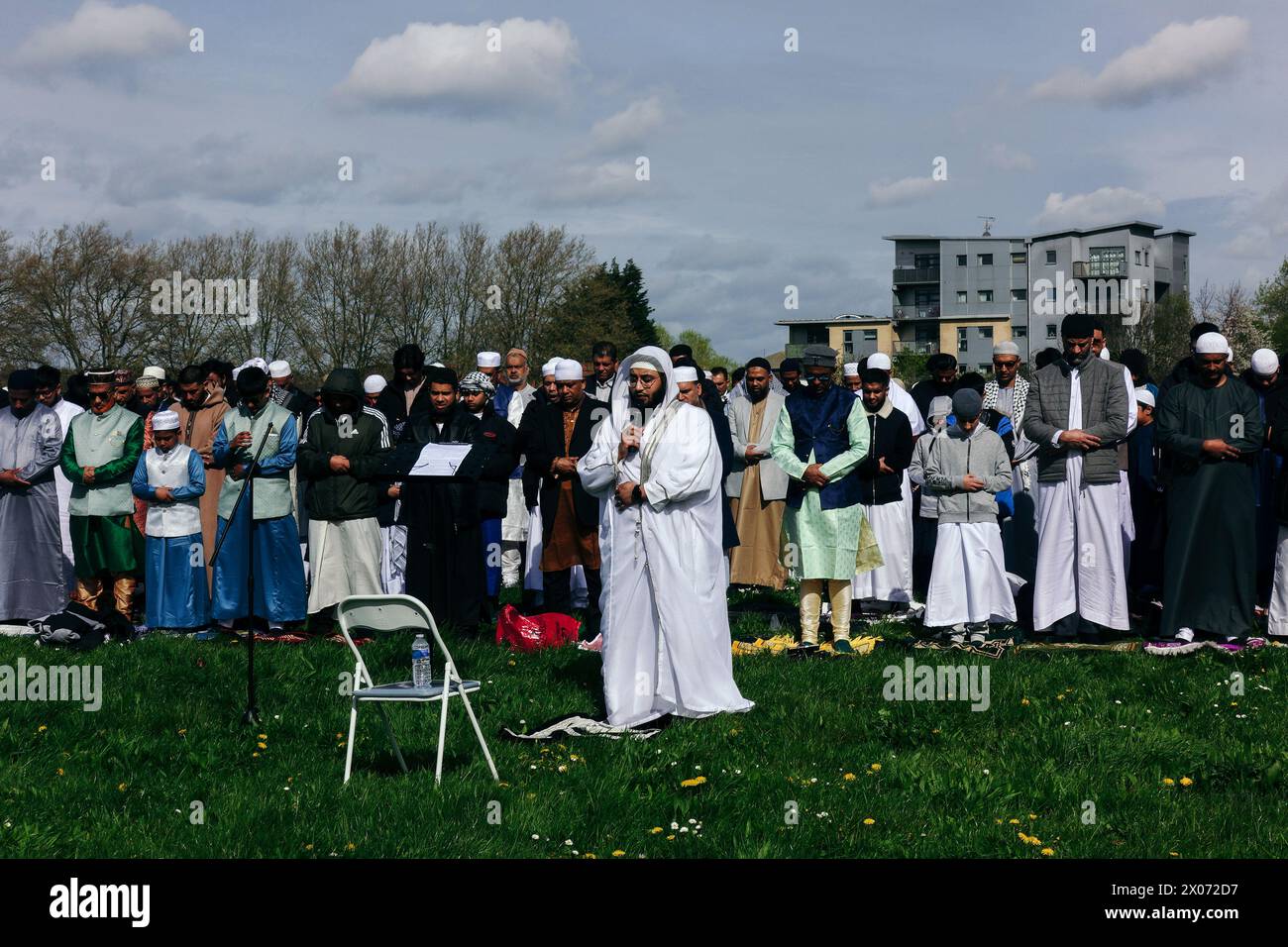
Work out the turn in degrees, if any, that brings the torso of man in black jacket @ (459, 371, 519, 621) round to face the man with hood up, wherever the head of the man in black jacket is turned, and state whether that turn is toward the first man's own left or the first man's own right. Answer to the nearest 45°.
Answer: approximately 90° to the first man's own right

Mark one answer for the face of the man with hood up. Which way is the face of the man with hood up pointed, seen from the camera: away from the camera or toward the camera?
toward the camera

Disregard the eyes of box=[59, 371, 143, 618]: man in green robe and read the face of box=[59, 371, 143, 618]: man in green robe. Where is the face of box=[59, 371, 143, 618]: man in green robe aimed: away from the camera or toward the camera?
toward the camera

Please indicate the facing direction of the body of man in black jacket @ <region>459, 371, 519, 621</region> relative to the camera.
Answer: toward the camera

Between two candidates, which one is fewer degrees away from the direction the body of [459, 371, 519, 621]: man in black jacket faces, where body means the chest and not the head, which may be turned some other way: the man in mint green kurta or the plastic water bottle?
the plastic water bottle

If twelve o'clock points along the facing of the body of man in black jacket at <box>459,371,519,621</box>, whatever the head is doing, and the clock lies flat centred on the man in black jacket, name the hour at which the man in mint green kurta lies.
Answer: The man in mint green kurta is roughly at 10 o'clock from the man in black jacket.

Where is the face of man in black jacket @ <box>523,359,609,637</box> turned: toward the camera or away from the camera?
toward the camera

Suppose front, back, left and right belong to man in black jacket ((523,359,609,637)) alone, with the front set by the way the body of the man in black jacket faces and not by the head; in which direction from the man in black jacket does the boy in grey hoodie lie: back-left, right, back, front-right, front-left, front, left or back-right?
left

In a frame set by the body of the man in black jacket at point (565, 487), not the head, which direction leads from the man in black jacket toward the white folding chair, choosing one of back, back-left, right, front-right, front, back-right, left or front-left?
front

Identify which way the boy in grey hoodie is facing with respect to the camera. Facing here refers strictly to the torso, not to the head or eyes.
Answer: toward the camera

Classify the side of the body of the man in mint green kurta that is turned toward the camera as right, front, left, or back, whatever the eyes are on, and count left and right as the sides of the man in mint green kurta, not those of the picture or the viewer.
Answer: front

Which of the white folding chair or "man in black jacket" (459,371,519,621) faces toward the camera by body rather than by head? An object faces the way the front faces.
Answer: the man in black jacket

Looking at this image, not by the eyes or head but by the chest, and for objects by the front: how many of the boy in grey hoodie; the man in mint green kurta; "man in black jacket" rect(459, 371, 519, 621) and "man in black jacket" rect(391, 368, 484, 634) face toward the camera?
4

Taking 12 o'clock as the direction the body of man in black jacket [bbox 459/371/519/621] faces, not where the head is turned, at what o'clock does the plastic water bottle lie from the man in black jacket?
The plastic water bottle is roughly at 12 o'clock from the man in black jacket.

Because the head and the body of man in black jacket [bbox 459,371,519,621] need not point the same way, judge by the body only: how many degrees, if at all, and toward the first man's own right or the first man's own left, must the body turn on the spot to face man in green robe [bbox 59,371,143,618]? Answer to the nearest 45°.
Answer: approximately 90° to the first man's own right

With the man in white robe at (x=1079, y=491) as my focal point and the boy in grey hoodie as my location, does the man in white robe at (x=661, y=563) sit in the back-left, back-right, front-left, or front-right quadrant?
back-right
